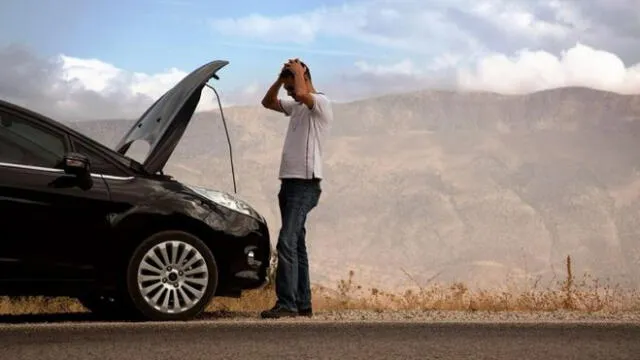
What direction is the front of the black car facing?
to the viewer's right

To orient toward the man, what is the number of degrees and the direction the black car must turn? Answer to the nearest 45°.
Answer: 0° — it already faces them
